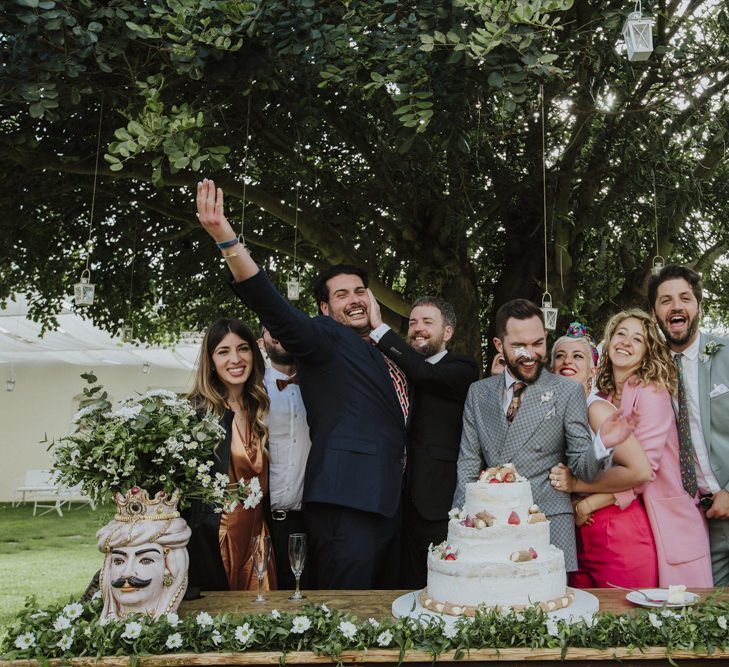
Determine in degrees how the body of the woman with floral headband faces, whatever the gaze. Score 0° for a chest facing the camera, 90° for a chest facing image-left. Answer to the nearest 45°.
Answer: approximately 45°

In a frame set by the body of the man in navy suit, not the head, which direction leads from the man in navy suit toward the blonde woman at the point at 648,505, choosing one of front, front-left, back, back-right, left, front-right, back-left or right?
front-left

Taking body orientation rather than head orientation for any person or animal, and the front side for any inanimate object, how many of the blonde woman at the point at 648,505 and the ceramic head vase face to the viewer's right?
0

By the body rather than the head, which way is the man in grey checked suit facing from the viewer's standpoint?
toward the camera

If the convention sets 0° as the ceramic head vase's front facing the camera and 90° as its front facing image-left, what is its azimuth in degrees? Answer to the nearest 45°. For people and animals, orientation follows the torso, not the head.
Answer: approximately 45°

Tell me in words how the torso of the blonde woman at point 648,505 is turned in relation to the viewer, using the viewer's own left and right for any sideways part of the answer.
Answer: facing the viewer and to the left of the viewer

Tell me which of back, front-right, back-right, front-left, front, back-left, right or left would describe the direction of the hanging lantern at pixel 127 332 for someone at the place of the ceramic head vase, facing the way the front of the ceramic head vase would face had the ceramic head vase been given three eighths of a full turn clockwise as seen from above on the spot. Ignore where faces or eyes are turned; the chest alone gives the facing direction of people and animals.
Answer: front

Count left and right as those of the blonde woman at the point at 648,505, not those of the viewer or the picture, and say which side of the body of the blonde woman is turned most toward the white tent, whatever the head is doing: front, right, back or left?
right

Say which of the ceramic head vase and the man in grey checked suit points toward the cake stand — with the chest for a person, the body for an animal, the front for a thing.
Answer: the man in grey checked suit

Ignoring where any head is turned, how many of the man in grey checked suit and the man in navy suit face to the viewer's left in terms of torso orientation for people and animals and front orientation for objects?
0
